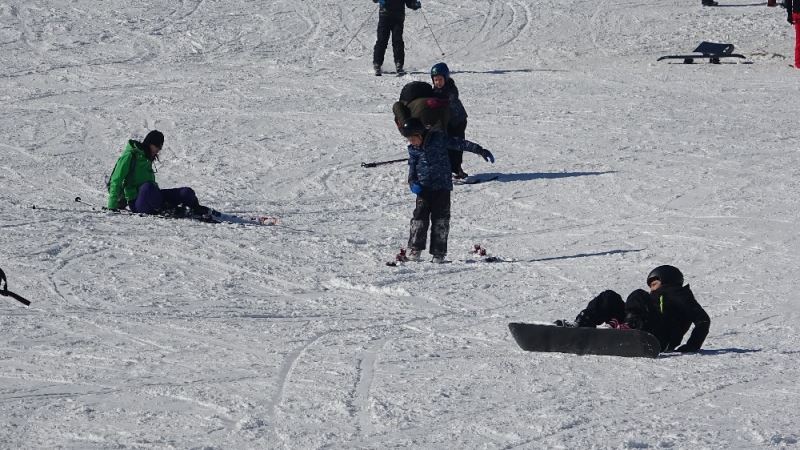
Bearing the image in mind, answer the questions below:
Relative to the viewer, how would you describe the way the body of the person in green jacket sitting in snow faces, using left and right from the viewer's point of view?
facing to the right of the viewer

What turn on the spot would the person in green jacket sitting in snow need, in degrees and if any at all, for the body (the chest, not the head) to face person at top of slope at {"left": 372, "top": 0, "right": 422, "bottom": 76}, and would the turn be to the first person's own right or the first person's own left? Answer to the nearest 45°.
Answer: approximately 45° to the first person's own left

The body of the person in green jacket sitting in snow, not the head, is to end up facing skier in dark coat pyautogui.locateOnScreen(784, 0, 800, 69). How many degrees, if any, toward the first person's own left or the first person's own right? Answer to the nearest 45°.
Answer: approximately 45° to the first person's own left
